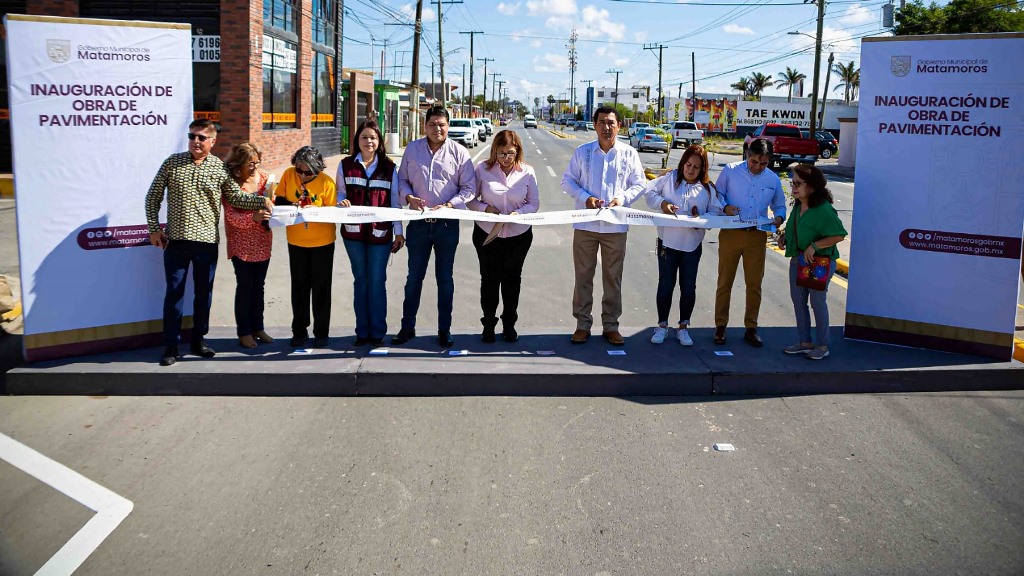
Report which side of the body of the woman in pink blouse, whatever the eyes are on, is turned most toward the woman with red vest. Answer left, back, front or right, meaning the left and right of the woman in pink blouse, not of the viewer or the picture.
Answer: right

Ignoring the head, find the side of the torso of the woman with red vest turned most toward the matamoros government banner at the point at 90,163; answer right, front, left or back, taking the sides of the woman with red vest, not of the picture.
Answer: right

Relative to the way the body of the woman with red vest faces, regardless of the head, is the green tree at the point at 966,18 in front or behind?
behind

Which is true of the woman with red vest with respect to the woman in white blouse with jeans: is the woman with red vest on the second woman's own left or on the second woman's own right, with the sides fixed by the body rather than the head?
on the second woman's own right

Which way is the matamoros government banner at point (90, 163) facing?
toward the camera

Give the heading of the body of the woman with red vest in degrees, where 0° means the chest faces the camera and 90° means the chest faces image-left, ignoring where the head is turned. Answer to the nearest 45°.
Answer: approximately 0°

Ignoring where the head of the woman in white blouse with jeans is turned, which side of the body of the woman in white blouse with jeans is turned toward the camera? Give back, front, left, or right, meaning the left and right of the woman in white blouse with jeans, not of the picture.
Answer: front

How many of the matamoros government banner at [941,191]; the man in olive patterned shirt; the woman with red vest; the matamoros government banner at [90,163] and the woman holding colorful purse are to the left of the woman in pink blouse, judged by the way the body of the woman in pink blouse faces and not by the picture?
2

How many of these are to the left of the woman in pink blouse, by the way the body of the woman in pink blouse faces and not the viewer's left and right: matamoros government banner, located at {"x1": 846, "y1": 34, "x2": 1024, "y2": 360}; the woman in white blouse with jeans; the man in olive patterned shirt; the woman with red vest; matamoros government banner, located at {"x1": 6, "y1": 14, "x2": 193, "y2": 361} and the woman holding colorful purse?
3

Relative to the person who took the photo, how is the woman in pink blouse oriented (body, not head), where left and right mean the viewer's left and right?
facing the viewer
